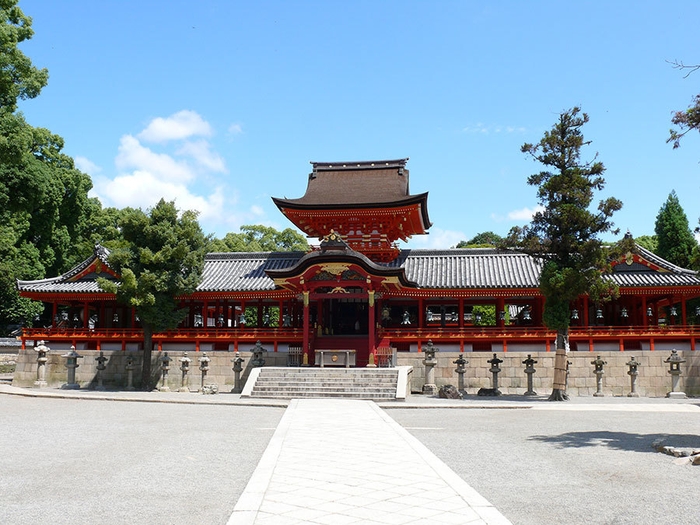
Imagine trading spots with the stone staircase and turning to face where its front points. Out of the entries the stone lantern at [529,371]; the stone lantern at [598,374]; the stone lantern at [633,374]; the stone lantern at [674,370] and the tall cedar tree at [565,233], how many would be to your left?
5

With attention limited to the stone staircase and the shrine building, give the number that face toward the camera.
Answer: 2

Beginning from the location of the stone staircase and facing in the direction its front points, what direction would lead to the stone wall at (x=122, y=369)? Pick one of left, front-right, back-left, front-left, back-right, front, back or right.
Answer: back-right

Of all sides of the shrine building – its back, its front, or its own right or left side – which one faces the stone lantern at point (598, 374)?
left

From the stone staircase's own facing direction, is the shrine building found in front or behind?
behind

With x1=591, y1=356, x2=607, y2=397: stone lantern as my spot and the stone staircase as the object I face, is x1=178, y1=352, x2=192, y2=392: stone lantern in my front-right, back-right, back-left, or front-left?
front-right

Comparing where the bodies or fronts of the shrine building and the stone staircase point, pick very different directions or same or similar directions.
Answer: same or similar directions

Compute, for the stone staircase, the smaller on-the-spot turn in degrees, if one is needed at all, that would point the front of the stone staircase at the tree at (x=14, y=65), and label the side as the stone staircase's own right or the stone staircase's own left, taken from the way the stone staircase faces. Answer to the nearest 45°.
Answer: approximately 90° to the stone staircase's own right

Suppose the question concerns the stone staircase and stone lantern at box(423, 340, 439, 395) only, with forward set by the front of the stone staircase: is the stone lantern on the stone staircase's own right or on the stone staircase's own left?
on the stone staircase's own left

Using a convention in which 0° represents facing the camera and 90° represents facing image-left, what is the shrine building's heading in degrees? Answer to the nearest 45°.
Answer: approximately 0°

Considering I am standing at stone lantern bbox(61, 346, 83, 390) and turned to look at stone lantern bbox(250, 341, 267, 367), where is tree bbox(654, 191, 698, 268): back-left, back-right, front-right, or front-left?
front-left

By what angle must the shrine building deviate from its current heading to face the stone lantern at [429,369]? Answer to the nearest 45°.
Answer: approximately 45° to its left

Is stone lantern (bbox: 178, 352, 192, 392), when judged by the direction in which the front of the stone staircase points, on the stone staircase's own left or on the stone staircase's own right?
on the stone staircase's own right

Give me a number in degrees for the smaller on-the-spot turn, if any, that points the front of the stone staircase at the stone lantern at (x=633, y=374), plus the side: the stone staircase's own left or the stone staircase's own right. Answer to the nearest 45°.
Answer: approximately 90° to the stone staircase's own left

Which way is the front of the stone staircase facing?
toward the camera
